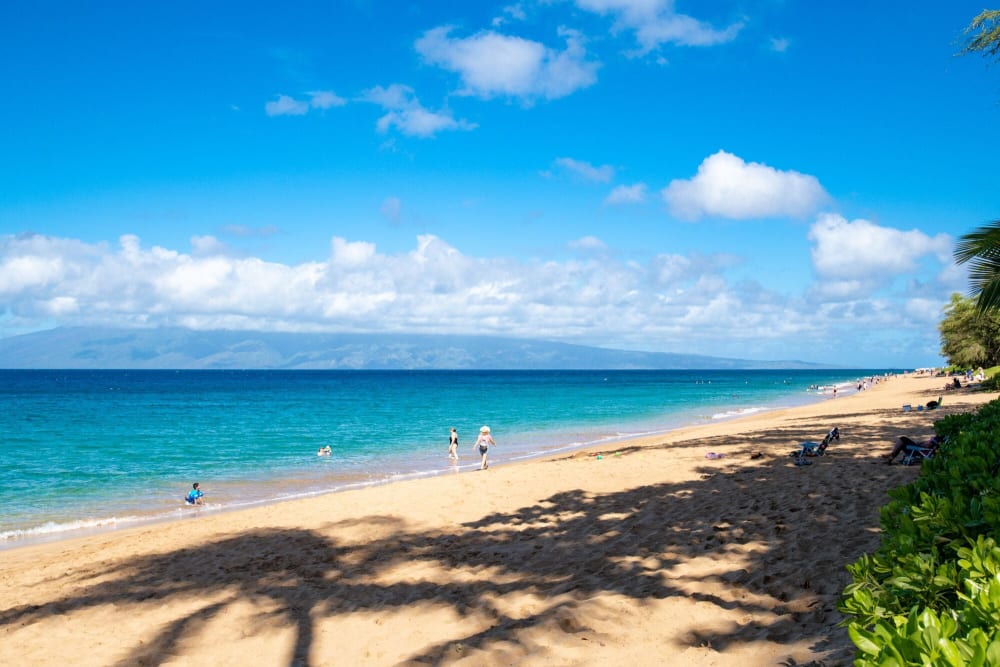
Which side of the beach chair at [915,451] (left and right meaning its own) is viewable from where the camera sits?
left
